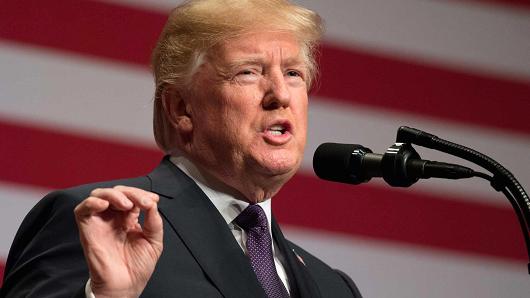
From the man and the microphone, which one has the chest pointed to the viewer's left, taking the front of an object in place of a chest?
the microphone

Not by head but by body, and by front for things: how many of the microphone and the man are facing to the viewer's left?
1

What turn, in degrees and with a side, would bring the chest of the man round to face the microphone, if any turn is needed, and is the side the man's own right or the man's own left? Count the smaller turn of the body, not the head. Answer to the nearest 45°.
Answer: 0° — they already face it

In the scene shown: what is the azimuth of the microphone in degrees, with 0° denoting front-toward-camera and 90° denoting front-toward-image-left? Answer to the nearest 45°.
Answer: approximately 90°

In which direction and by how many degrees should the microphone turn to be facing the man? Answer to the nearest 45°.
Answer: approximately 45° to its right
